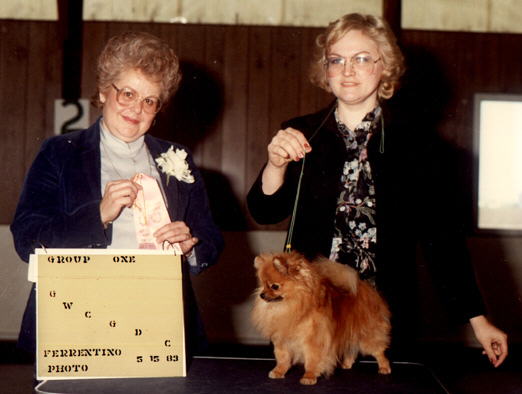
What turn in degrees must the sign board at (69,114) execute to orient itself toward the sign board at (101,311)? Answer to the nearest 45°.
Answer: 0° — it already faces it

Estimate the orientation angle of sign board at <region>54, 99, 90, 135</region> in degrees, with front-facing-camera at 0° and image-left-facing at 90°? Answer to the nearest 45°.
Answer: approximately 0°

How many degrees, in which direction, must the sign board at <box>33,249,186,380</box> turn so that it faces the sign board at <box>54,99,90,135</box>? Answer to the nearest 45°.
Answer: approximately 180°

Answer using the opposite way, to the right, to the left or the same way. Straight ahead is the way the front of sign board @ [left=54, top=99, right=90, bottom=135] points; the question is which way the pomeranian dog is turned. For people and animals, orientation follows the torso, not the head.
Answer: to the right

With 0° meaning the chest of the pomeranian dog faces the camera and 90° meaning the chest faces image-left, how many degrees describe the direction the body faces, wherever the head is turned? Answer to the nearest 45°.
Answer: approximately 45°
